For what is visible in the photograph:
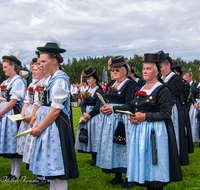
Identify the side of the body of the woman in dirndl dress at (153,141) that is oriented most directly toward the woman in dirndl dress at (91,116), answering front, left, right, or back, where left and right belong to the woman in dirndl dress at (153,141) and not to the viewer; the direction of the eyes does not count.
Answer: right

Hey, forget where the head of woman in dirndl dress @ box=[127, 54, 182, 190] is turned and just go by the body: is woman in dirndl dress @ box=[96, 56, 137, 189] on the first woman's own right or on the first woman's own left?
on the first woman's own right

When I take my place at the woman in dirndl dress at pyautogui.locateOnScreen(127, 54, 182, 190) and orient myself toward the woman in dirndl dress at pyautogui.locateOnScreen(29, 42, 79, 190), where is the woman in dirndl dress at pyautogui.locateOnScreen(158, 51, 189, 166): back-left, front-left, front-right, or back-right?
back-right

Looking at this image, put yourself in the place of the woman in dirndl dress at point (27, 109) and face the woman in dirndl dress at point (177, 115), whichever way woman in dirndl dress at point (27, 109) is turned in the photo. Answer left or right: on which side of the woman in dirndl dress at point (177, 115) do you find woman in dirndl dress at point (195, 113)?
left
